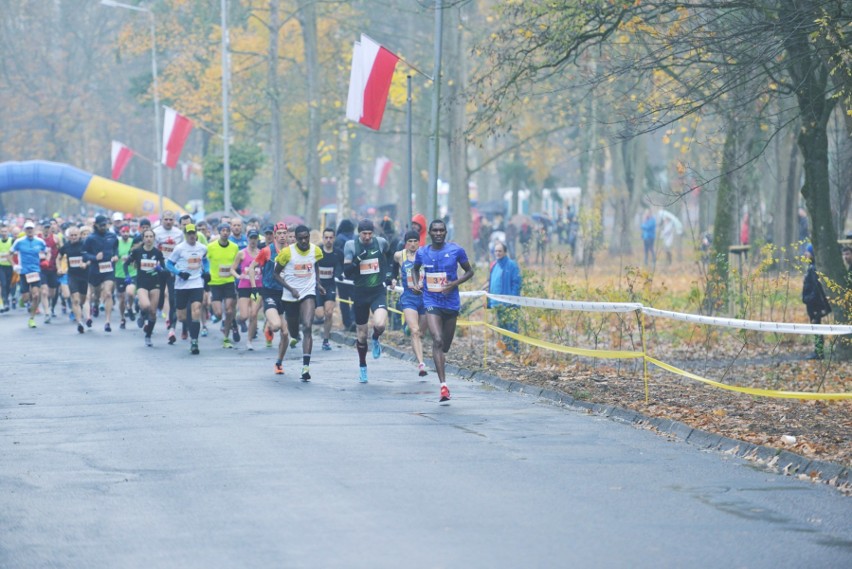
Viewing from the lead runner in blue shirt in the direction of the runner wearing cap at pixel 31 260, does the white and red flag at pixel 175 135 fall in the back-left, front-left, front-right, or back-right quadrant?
front-right

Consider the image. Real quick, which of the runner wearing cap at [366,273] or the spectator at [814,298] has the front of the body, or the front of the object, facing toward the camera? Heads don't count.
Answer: the runner wearing cap

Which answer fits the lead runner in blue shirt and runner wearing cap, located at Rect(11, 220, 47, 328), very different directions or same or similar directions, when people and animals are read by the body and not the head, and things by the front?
same or similar directions

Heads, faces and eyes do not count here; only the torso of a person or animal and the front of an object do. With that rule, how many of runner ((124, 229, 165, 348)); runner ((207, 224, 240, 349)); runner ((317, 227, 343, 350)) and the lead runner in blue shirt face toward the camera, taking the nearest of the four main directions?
4

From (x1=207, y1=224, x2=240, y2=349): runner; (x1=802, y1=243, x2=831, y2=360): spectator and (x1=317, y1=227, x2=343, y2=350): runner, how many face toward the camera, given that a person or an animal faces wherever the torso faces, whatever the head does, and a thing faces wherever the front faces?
2

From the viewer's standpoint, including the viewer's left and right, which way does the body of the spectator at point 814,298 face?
facing to the left of the viewer

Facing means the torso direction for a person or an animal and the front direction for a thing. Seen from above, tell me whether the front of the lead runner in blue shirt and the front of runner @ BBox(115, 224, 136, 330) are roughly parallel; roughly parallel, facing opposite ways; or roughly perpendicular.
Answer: roughly parallel

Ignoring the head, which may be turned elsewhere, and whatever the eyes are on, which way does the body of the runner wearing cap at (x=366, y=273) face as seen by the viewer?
toward the camera

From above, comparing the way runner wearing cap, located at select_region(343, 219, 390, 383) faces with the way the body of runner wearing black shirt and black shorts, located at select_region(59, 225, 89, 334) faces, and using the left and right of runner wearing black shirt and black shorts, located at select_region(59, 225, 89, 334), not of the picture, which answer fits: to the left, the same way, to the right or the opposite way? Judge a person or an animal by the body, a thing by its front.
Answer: the same way

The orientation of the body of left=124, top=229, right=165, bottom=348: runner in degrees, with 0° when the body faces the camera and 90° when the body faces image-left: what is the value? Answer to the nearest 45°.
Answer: approximately 0°

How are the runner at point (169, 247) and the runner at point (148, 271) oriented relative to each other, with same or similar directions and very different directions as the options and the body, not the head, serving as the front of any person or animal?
same or similar directions

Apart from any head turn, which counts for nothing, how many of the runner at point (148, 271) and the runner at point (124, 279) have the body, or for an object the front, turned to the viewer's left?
0

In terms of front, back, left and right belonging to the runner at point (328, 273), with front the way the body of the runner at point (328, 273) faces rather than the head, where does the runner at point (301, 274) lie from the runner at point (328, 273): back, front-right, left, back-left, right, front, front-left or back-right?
front

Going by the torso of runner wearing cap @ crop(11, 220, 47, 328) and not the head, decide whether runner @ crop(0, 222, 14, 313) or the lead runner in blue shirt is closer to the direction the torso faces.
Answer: the lead runner in blue shirt

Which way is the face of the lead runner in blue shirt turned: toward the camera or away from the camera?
toward the camera

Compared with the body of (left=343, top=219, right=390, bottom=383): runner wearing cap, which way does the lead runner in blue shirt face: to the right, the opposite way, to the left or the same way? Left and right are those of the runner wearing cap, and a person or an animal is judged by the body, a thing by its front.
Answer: the same way

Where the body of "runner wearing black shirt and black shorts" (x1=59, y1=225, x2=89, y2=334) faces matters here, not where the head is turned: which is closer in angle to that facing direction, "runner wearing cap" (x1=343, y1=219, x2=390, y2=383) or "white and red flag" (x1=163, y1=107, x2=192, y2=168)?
the runner wearing cap
